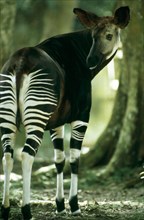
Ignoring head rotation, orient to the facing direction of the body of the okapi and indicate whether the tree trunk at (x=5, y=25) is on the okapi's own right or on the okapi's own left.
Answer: on the okapi's own left

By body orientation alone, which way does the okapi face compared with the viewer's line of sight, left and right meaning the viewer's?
facing away from the viewer and to the right of the viewer

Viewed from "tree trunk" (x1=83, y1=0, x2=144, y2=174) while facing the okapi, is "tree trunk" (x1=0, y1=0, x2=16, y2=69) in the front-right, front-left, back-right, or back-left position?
front-right

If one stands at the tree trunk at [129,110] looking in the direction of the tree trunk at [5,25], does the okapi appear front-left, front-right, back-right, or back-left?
front-left
